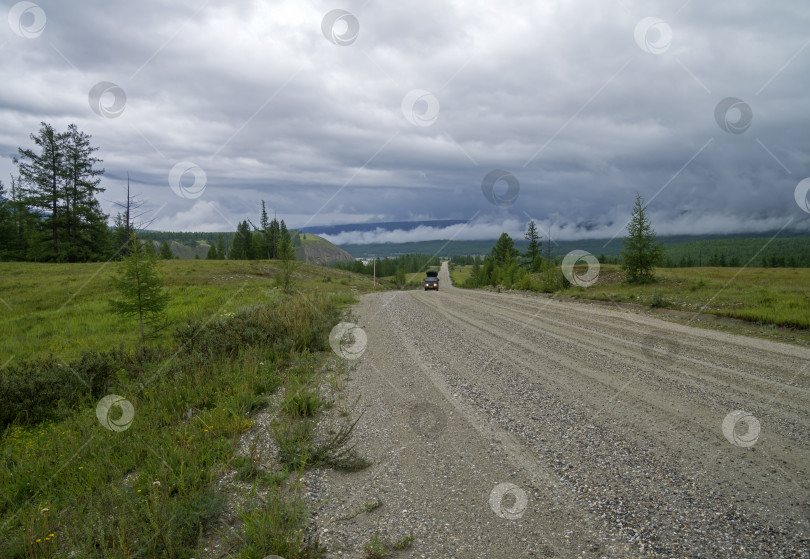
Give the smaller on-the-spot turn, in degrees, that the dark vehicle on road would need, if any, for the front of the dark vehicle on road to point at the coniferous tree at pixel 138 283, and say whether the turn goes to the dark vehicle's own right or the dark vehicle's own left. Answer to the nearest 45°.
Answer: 0° — it already faces it

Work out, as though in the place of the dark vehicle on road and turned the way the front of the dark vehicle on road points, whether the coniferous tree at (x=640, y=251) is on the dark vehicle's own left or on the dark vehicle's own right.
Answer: on the dark vehicle's own left

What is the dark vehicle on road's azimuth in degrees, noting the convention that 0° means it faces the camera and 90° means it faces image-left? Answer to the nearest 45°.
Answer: approximately 0°
